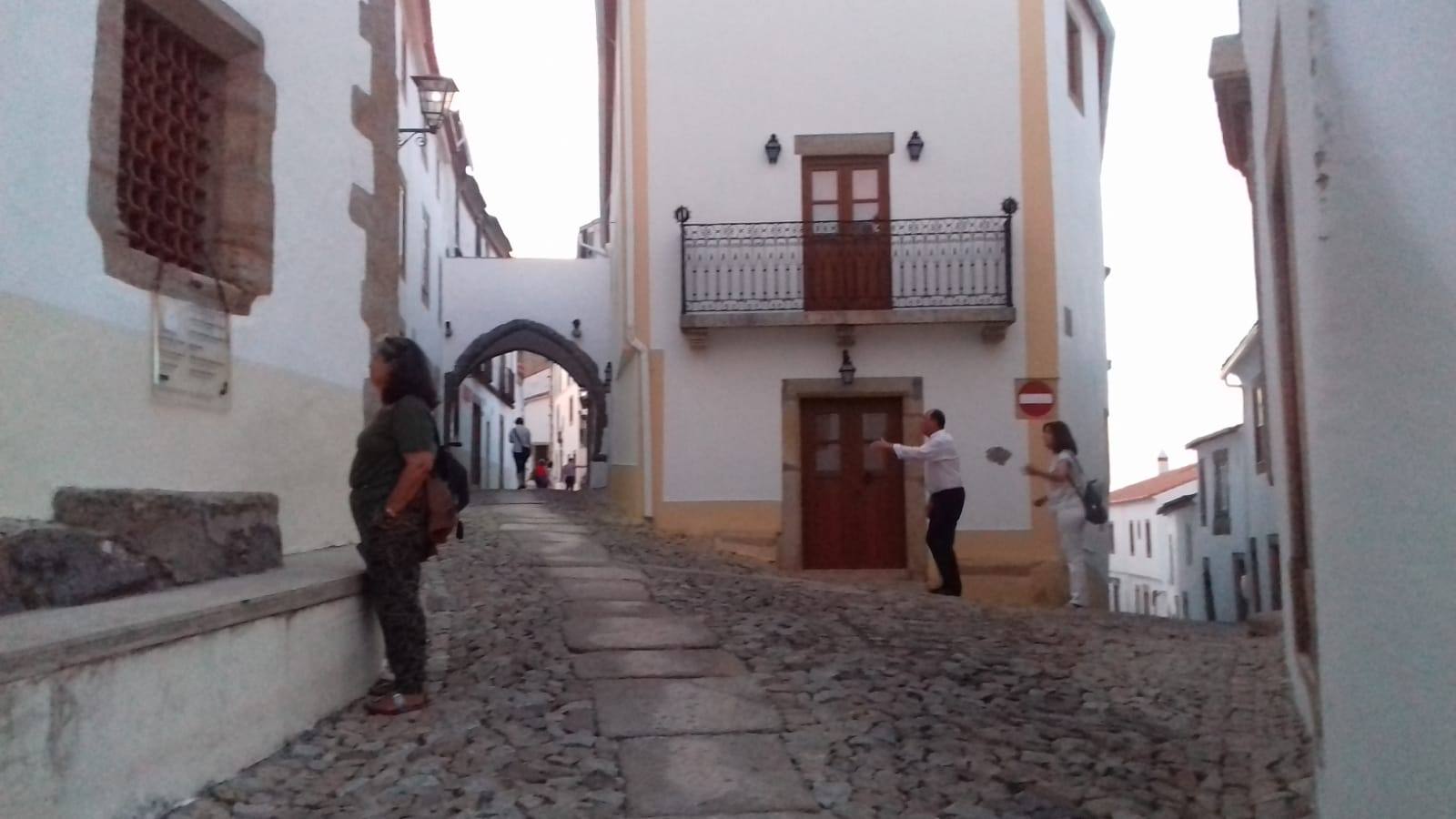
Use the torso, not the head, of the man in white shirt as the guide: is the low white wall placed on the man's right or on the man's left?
on the man's left

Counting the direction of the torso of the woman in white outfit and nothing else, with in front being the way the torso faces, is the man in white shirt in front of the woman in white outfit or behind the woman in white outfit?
in front

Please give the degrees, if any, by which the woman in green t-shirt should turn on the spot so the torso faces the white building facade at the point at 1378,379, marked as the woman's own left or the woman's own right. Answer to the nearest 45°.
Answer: approximately 135° to the woman's own left

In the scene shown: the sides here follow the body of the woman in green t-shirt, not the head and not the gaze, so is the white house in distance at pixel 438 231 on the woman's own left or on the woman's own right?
on the woman's own right

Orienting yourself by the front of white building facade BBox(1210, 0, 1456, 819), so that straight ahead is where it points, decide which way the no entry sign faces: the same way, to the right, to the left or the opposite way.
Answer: to the left

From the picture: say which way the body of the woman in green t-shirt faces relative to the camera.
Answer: to the viewer's left

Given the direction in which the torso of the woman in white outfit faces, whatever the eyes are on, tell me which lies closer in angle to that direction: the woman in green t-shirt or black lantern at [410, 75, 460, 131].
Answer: the black lantern

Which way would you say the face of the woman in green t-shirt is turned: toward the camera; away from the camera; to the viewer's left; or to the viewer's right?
to the viewer's left

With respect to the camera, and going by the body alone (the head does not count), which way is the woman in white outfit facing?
to the viewer's left

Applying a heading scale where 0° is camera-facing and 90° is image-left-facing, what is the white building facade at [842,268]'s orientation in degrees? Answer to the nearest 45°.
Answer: approximately 0°

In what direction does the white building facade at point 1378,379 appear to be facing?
to the viewer's left

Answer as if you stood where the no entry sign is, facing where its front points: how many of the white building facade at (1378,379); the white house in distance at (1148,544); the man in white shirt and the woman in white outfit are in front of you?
3

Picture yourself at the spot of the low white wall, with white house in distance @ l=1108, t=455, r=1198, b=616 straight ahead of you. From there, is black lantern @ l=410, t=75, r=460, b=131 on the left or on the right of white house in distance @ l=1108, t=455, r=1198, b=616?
left

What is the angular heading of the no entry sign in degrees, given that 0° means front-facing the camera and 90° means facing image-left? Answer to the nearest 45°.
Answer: approximately 0°

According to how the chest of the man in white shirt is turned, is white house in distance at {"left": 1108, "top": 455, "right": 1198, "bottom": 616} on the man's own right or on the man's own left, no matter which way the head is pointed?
on the man's own right
